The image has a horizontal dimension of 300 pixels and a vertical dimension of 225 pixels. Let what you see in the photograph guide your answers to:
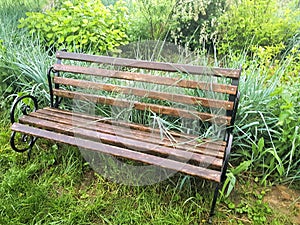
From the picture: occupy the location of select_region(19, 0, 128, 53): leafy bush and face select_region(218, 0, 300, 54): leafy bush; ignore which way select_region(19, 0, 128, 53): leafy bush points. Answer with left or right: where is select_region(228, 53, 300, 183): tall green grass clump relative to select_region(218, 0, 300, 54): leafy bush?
right

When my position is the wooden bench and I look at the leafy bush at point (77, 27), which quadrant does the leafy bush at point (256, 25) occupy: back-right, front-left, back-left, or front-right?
front-right

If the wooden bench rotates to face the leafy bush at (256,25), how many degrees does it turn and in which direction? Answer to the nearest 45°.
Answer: approximately 180°

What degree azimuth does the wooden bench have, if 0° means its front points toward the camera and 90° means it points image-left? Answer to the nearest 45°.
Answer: approximately 45°

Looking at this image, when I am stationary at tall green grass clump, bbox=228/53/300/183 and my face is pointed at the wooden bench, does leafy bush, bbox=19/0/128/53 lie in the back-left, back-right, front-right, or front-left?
front-right

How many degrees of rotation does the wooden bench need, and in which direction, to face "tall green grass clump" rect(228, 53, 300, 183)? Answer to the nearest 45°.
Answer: approximately 135° to its left
